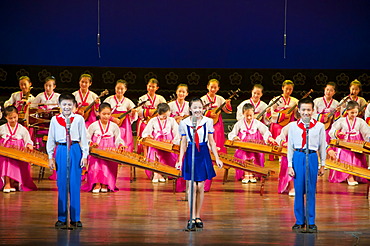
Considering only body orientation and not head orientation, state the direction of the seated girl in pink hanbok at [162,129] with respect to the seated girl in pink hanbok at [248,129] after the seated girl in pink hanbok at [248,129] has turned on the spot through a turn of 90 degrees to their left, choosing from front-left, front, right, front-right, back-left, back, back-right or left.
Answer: back

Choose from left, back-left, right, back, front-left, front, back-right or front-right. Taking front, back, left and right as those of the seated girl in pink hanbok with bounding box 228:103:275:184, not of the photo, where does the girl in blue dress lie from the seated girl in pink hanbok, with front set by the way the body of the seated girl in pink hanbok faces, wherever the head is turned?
front

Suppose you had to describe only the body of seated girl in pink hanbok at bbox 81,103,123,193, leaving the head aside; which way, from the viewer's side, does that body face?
toward the camera

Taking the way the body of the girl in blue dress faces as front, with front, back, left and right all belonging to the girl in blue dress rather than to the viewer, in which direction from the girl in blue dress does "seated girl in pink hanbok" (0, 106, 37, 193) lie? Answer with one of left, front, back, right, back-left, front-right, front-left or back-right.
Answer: back-right

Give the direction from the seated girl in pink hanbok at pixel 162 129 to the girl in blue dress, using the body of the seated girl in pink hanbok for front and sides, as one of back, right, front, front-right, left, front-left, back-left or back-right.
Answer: front

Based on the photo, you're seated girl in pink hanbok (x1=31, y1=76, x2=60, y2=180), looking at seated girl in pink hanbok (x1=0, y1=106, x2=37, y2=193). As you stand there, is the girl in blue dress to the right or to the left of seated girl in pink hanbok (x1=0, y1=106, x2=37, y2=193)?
left

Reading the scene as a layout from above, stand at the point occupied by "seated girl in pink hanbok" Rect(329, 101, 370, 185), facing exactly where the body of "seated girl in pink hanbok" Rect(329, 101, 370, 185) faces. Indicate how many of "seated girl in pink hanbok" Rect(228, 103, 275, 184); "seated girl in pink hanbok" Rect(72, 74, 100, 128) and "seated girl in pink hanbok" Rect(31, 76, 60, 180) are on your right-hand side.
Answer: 3

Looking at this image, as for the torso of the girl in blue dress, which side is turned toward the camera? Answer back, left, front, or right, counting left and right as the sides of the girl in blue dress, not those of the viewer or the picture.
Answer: front

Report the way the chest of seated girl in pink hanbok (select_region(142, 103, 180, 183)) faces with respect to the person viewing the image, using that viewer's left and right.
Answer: facing the viewer
